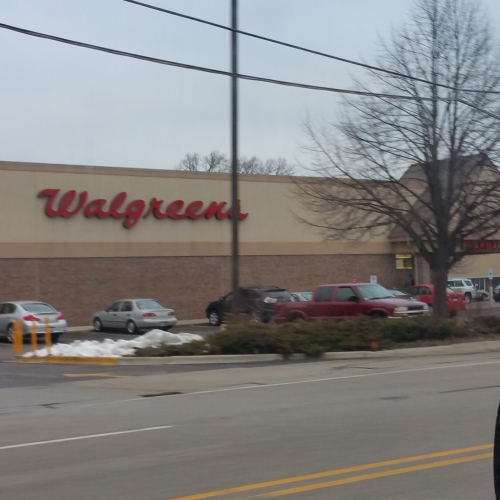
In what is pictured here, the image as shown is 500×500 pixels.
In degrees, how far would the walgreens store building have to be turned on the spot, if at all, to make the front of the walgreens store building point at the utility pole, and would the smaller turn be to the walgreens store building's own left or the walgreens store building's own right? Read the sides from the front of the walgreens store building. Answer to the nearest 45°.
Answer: approximately 45° to the walgreens store building's own right

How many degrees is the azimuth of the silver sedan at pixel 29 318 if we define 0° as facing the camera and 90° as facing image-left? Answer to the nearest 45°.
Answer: approximately 135°

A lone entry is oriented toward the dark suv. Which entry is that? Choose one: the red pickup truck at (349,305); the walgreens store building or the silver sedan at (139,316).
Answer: the walgreens store building

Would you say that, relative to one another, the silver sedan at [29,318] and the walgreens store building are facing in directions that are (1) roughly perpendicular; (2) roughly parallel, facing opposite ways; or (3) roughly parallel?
roughly parallel, facing opposite ways

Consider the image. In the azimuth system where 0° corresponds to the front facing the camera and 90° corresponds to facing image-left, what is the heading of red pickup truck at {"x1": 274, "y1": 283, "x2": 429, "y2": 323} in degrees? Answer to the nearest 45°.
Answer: approximately 315°

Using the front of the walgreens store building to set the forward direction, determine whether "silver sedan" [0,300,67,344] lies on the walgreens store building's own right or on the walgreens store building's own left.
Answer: on the walgreens store building's own right

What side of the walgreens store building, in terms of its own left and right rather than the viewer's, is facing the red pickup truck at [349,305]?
front

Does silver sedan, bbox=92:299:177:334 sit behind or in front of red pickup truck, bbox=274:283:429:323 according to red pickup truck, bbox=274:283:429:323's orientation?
behind

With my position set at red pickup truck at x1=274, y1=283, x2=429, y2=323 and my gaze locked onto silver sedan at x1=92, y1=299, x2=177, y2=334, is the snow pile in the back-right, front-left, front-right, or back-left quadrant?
front-left

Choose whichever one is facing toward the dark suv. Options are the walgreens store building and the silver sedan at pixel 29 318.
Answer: the walgreens store building

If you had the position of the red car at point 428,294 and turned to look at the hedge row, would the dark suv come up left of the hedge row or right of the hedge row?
right

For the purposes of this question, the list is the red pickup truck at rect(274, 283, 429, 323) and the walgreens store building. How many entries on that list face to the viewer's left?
0

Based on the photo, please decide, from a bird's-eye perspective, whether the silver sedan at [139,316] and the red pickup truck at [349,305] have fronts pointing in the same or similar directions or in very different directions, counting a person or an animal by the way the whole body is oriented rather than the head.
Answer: very different directions

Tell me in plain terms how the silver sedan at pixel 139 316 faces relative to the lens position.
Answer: facing away from the viewer and to the left of the viewer
